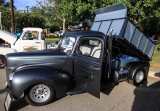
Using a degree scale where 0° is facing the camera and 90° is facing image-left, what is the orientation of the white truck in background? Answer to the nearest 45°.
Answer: approximately 90°

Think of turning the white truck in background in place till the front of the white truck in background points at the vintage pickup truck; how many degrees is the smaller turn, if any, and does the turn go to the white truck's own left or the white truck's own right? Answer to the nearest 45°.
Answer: approximately 90° to the white truck's own left

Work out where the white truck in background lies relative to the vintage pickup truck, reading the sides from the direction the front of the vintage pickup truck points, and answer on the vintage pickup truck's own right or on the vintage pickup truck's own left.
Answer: on the vintage pickup truck's own right

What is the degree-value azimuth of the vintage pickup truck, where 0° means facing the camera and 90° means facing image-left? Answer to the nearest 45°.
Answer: approximately 45°
